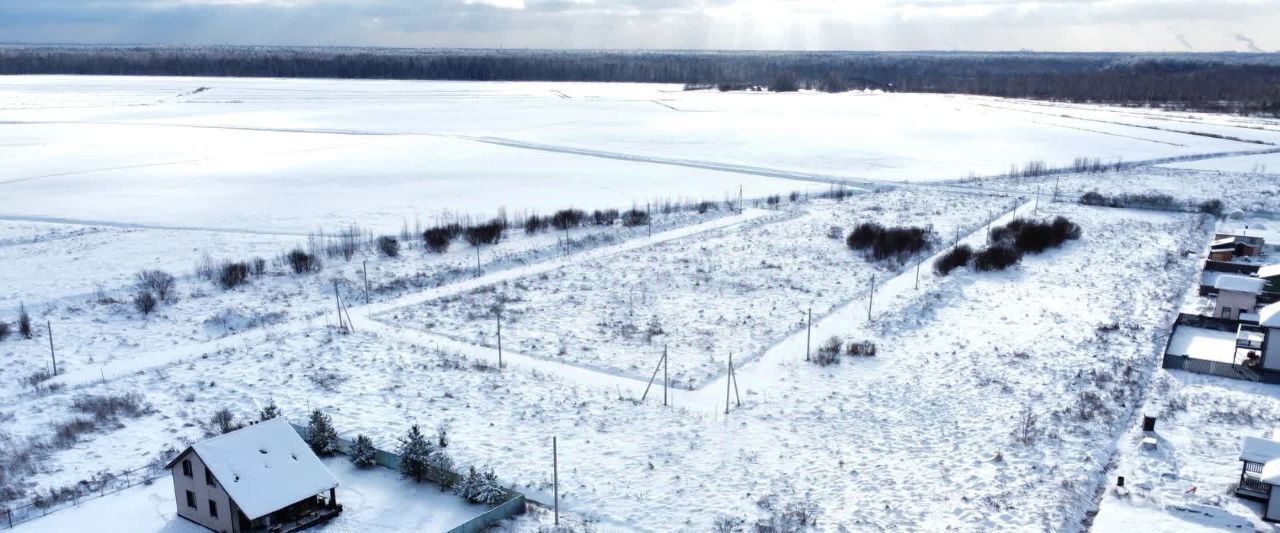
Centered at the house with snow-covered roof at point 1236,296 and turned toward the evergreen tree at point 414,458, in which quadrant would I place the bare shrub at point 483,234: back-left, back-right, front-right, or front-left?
front-right

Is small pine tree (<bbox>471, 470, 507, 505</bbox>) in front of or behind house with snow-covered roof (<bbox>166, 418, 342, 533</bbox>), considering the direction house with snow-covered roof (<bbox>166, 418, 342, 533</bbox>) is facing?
in front

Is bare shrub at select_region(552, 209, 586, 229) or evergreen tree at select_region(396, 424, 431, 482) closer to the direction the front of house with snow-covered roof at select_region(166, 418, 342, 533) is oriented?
the evergreen tree

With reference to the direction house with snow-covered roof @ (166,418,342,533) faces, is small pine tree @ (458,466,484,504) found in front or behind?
in front

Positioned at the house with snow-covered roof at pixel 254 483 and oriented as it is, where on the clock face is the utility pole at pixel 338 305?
The utility pole is roughly at 8 o'clock from the house with snow-covered roof.

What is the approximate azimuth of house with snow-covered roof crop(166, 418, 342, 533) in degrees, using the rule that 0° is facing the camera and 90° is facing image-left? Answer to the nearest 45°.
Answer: approximately 315°

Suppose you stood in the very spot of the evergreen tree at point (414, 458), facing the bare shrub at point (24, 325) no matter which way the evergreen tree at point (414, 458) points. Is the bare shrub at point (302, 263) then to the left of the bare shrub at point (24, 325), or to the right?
right

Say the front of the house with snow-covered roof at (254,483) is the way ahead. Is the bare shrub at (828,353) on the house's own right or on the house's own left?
on the house's own left

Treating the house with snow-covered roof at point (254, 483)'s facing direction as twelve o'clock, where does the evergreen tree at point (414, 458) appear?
The evergreen tree is roughly at 10 o'clock from the house with snow-covered roof.

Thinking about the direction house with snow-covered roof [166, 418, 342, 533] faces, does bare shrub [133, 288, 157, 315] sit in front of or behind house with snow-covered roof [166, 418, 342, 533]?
behind

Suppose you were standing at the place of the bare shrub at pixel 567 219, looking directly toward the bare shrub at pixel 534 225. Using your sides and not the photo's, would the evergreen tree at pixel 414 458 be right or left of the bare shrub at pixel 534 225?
left
